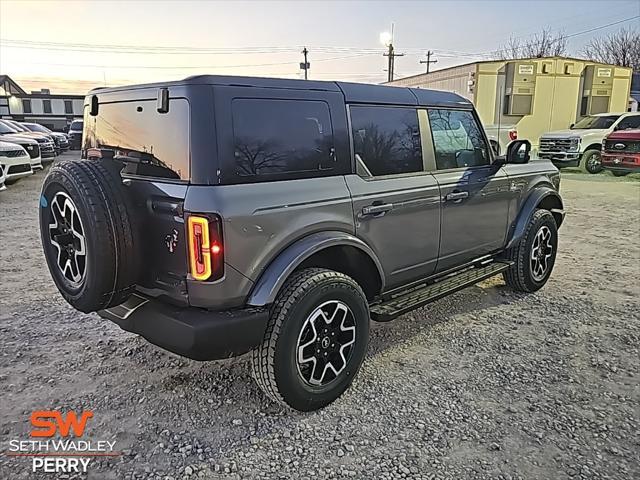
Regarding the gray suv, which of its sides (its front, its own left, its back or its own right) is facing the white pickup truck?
front

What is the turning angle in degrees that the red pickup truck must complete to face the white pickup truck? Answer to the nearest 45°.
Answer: approximately 90° to its right

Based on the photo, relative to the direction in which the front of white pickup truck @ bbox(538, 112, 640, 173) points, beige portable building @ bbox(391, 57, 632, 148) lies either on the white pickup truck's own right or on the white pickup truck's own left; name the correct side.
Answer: on the white pickup truck's own right

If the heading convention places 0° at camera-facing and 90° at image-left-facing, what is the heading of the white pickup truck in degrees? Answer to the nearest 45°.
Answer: approximately 45°

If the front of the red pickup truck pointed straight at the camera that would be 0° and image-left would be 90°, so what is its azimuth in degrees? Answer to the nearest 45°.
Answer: approximately 45°

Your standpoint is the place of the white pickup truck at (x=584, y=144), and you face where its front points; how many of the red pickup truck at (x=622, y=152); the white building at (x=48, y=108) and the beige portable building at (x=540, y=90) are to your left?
1

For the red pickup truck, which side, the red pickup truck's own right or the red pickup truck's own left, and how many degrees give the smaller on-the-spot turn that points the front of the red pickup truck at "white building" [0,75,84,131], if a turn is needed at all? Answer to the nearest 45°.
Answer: approximately 45° to the red pickup truck's own right

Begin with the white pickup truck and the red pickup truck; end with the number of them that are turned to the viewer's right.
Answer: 0

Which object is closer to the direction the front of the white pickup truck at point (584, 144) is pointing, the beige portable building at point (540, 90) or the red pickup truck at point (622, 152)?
the red pickup truck

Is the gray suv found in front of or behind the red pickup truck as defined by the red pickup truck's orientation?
in front
